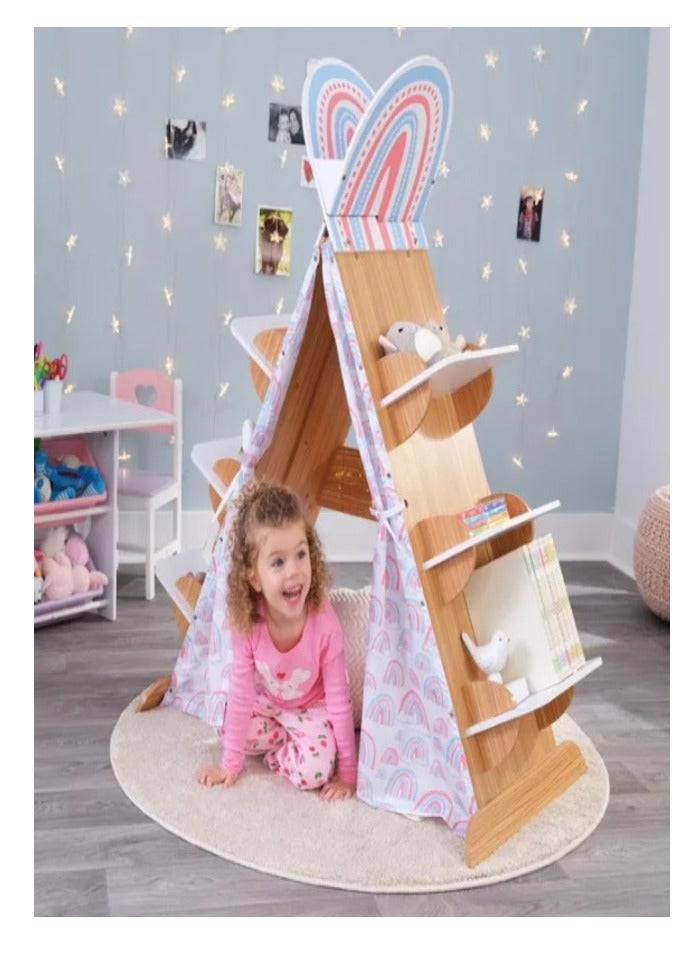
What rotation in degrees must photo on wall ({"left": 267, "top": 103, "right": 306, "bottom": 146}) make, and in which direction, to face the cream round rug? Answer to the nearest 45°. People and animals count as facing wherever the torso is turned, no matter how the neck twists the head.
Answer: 0° — it already faces it

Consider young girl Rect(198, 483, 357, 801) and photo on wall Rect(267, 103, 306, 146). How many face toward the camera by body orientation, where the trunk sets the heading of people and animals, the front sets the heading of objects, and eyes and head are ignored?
2

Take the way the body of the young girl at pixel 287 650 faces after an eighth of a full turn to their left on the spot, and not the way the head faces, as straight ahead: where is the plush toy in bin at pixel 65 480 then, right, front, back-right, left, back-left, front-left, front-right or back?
back

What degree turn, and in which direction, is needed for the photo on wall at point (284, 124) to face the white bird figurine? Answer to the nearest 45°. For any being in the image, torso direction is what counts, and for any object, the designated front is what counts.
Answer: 0° — it already faces it

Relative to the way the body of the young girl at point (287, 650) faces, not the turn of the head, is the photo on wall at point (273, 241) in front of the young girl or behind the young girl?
behind

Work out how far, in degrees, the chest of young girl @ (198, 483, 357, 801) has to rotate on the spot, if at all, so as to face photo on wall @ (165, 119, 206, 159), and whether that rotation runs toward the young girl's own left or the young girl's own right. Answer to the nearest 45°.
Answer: approximately 180°

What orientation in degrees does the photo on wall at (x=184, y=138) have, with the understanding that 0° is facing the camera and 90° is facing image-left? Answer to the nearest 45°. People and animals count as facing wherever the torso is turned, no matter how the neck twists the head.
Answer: approximately 0°

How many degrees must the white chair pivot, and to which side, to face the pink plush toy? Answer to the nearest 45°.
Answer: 0° — it already faces it
